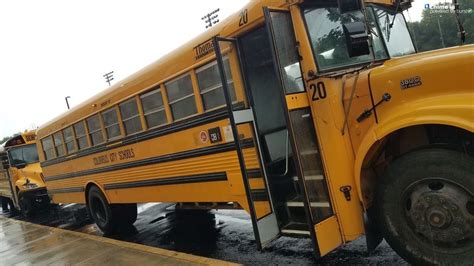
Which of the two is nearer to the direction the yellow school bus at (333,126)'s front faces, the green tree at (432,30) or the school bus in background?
the green tree

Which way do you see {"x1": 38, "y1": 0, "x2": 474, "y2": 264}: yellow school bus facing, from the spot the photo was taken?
facing the viewer and to the right of the viewer

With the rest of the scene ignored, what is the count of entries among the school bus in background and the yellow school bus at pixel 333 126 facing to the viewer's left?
0

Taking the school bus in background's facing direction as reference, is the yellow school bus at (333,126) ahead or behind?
ahead

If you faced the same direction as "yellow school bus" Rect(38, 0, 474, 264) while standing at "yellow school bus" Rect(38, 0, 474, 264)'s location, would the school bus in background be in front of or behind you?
behind
